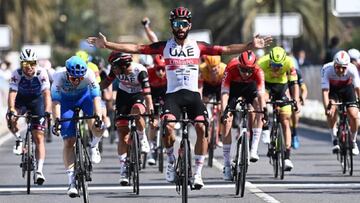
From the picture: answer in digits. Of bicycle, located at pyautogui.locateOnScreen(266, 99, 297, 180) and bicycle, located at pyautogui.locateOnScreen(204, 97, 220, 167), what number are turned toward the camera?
2

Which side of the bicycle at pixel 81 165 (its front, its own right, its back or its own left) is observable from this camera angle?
front

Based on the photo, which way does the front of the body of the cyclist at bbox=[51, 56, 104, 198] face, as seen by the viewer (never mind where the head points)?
toward the camera

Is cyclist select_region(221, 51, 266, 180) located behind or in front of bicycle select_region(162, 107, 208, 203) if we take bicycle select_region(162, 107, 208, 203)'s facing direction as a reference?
behind

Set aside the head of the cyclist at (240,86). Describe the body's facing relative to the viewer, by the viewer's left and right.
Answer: facing the viewer

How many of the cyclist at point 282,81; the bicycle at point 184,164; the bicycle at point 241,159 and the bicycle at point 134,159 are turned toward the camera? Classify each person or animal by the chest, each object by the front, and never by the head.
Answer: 4

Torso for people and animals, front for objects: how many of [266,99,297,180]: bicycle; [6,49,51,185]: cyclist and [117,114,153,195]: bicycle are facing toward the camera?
3

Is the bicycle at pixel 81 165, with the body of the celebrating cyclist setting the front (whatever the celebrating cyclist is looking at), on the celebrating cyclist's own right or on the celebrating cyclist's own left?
on the celebrating cyclist's own right

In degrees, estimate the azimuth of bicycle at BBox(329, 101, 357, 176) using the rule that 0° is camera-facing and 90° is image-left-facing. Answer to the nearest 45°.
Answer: approximately 0°
